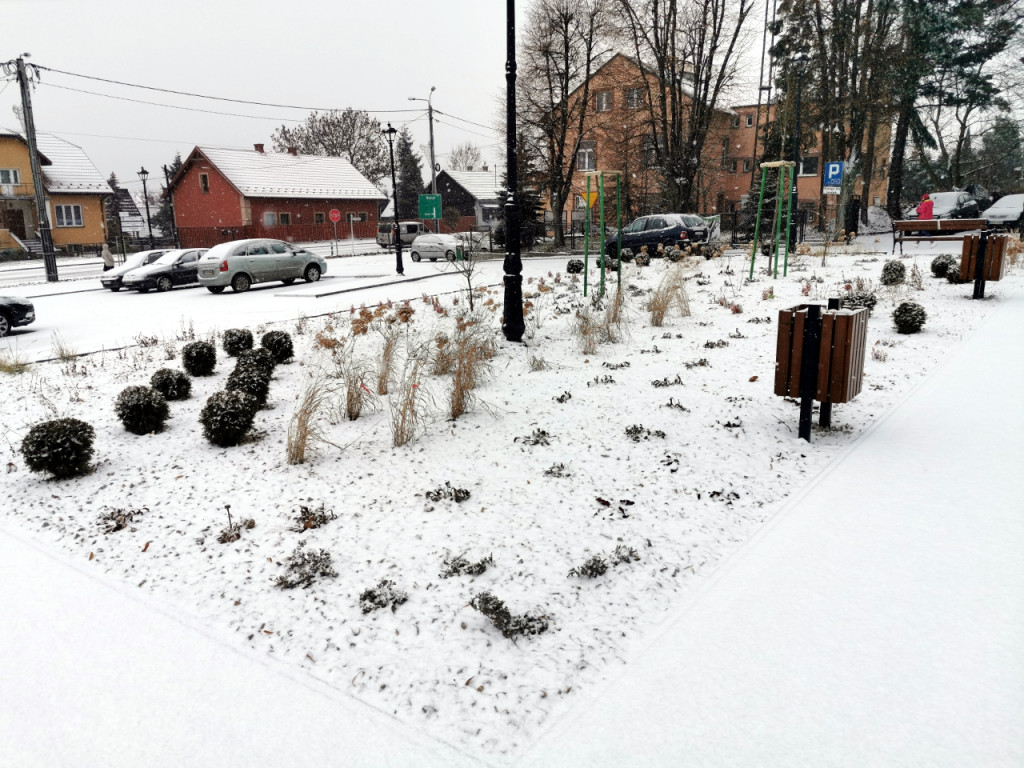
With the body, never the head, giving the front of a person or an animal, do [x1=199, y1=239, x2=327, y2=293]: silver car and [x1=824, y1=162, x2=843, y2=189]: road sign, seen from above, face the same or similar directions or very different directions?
very different directions

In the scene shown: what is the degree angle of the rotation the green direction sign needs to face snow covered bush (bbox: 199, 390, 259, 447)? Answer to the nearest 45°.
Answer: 0° — it already faces it

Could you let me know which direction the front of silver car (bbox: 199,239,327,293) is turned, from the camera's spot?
facing away from the viewer and to the right of the viewer

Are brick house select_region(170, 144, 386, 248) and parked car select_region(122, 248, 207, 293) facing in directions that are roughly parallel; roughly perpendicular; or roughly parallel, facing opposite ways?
roughly perpendicular

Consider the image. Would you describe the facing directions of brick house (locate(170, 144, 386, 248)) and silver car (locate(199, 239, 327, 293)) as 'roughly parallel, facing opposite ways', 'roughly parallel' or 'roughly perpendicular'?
roughly perpendicular

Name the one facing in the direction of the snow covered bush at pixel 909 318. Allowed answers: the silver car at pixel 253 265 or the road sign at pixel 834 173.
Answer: the road sign

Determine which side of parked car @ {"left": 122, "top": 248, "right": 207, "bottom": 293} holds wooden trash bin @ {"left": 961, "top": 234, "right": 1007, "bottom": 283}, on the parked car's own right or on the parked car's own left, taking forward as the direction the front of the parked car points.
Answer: on the parked car's own left

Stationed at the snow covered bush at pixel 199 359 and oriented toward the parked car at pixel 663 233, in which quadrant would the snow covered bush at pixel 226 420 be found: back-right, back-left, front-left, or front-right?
back-right

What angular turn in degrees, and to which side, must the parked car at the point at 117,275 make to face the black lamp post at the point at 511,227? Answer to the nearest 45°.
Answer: approximately 45° to its left

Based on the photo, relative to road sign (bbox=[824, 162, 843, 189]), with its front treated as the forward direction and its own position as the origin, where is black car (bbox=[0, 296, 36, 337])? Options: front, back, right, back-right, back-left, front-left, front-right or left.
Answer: front-right

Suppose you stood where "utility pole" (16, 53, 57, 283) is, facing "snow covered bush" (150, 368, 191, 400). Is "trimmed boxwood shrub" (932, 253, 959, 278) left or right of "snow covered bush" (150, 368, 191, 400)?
left

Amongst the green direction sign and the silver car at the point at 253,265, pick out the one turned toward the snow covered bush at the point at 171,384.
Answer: the green direction sign

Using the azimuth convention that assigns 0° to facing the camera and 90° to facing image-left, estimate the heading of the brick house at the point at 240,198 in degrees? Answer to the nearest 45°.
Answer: approximately 315°
